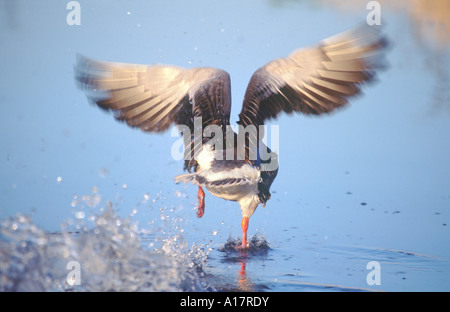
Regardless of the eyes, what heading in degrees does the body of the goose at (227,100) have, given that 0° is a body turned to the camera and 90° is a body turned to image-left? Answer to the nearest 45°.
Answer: approximately 180°
